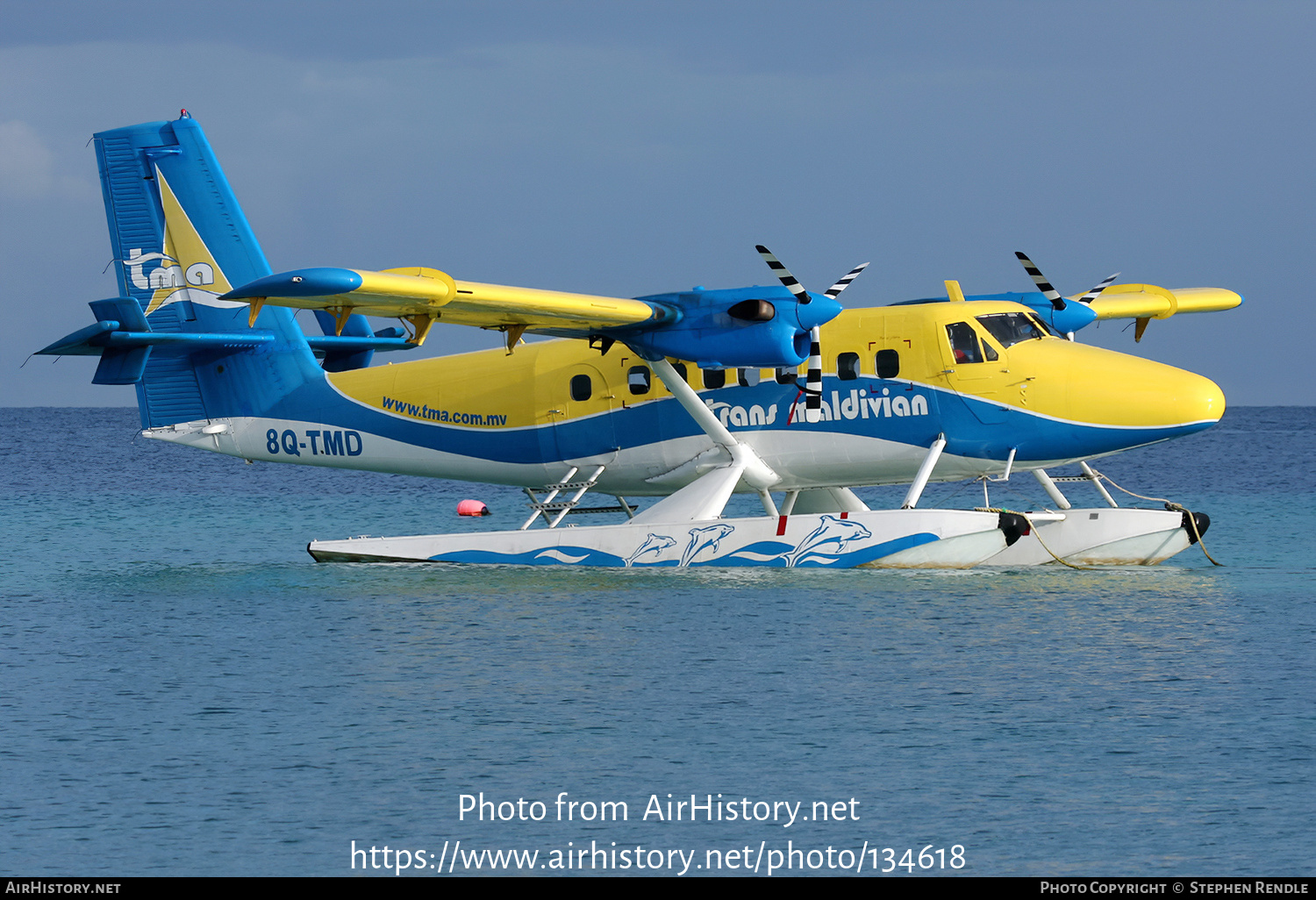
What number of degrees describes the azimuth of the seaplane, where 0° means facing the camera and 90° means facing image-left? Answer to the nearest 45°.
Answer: approximately 315°
